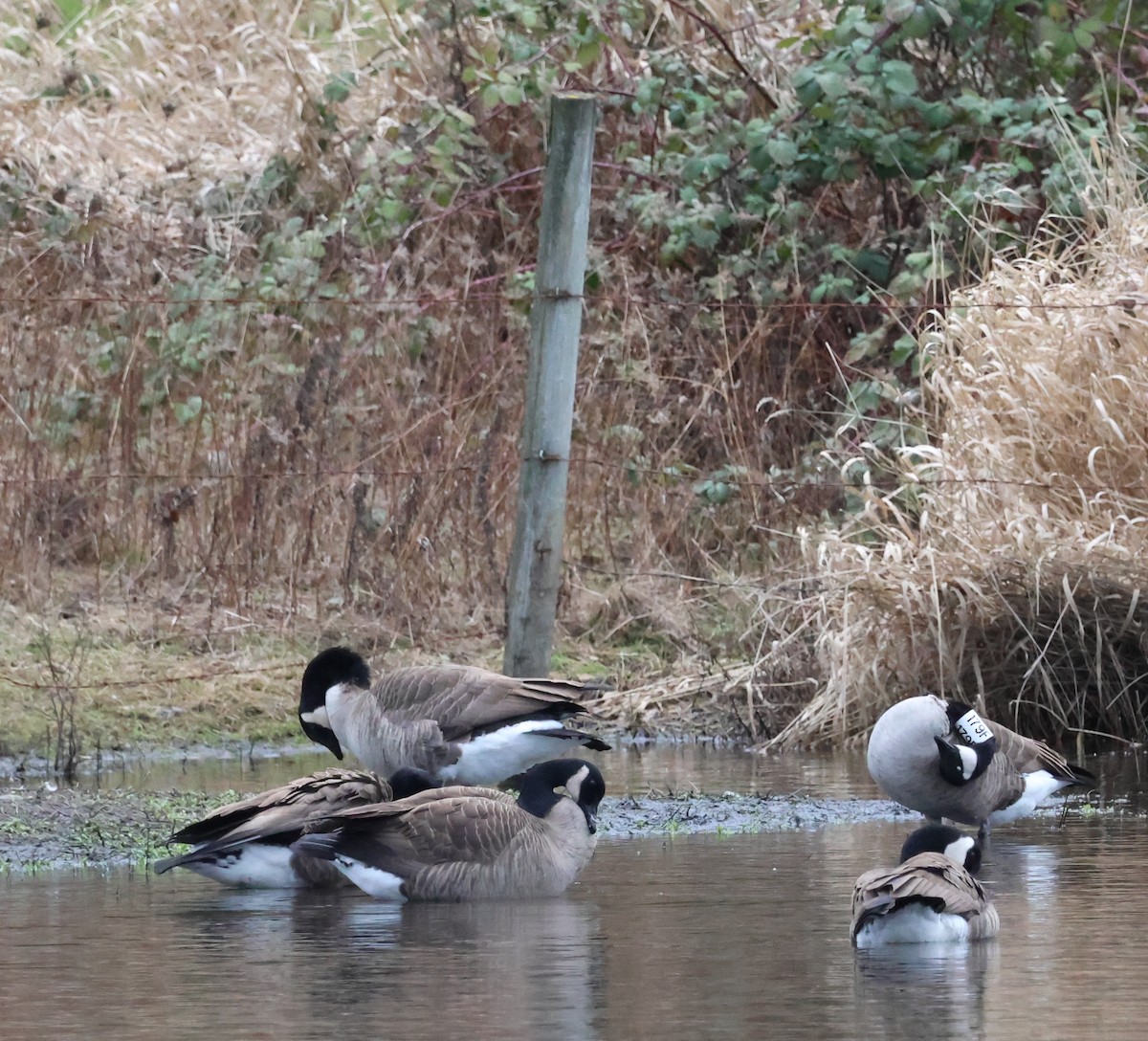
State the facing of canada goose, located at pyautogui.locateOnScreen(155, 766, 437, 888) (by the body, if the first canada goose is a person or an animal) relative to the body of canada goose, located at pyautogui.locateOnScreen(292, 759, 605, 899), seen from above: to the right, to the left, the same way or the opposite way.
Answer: the same way

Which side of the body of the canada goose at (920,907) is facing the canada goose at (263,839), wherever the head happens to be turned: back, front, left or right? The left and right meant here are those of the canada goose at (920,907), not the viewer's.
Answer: left

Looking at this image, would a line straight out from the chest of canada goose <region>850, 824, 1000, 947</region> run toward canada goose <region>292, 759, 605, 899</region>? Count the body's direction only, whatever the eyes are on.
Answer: no

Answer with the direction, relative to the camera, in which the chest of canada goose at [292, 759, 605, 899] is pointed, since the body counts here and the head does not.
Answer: to the viewer's right

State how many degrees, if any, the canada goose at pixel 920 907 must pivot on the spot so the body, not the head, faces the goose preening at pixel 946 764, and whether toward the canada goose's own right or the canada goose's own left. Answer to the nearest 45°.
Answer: approximately 45° to the canada goose's own left

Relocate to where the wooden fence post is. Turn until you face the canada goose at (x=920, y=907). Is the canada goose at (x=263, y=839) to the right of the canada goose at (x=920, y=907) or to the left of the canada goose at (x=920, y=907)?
right

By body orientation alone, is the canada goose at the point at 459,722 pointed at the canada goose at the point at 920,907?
no

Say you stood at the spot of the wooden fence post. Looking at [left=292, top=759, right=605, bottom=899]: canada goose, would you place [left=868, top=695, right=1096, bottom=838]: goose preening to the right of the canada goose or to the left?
left

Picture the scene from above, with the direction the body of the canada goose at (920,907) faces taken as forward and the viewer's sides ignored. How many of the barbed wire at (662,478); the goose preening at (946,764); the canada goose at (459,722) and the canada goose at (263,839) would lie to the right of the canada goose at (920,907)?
0

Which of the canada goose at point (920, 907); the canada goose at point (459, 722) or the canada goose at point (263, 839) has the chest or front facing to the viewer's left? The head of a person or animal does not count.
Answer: the canada goose at point (459, 722)

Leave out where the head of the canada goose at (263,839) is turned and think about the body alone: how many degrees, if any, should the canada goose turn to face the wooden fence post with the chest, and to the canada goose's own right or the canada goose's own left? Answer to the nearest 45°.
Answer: approximately 45° to the canada goose's own left

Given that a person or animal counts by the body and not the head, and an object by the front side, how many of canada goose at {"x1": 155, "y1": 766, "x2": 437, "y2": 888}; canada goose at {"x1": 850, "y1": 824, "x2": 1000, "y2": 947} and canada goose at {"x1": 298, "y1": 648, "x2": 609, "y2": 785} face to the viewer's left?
1

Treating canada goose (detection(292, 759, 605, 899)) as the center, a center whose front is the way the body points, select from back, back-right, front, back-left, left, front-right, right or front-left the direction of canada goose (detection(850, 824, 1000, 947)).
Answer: front-right

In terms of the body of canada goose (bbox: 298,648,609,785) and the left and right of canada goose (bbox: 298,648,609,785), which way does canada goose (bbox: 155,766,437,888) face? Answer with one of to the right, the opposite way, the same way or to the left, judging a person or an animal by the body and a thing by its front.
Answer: the opposite way

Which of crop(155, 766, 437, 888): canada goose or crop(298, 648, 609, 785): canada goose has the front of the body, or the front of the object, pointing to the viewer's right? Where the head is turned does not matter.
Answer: crop(155, 766, 437, 888): canada goose

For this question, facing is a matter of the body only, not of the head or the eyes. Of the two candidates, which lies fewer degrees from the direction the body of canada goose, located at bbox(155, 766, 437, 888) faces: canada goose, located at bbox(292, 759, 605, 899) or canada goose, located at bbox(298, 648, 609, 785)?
the canada goose, located at bbox(292, 759, 605, 899)

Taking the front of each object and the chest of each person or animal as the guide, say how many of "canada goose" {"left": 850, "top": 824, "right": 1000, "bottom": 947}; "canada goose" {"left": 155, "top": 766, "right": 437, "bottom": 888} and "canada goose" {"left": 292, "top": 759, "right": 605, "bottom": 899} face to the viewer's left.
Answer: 0

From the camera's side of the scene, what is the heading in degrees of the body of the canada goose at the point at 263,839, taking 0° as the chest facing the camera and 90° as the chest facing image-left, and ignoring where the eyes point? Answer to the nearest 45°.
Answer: approximately 270°
